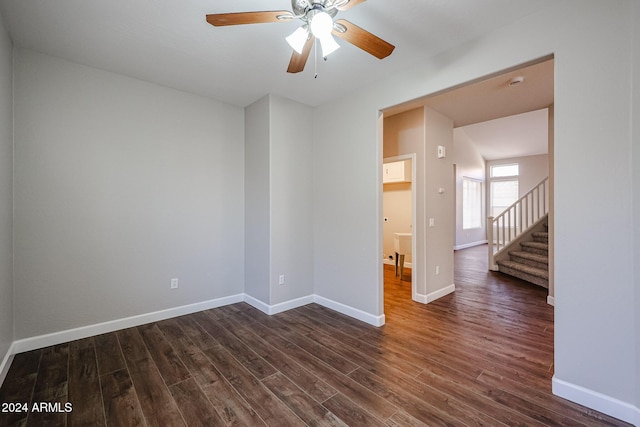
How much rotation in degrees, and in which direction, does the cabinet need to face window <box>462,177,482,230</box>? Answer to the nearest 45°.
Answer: approximately 180°

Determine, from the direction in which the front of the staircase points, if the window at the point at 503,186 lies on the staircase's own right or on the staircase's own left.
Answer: on the staircase's own right

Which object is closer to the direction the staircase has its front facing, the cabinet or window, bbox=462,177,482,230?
the cabinet

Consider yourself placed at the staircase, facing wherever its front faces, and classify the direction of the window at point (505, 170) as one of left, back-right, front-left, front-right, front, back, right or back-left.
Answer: back-right

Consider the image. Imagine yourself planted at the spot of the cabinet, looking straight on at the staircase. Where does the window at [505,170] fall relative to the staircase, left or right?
left

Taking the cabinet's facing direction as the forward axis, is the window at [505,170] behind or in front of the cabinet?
behind

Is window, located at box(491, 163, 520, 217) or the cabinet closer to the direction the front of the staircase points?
the cabinet

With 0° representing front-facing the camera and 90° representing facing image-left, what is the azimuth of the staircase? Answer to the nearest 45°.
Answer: approximately 45°

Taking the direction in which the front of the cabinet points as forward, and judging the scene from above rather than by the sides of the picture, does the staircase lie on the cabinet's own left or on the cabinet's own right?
on the cabinet's own left

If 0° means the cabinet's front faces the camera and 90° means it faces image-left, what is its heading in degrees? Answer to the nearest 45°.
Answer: approximately 45°
